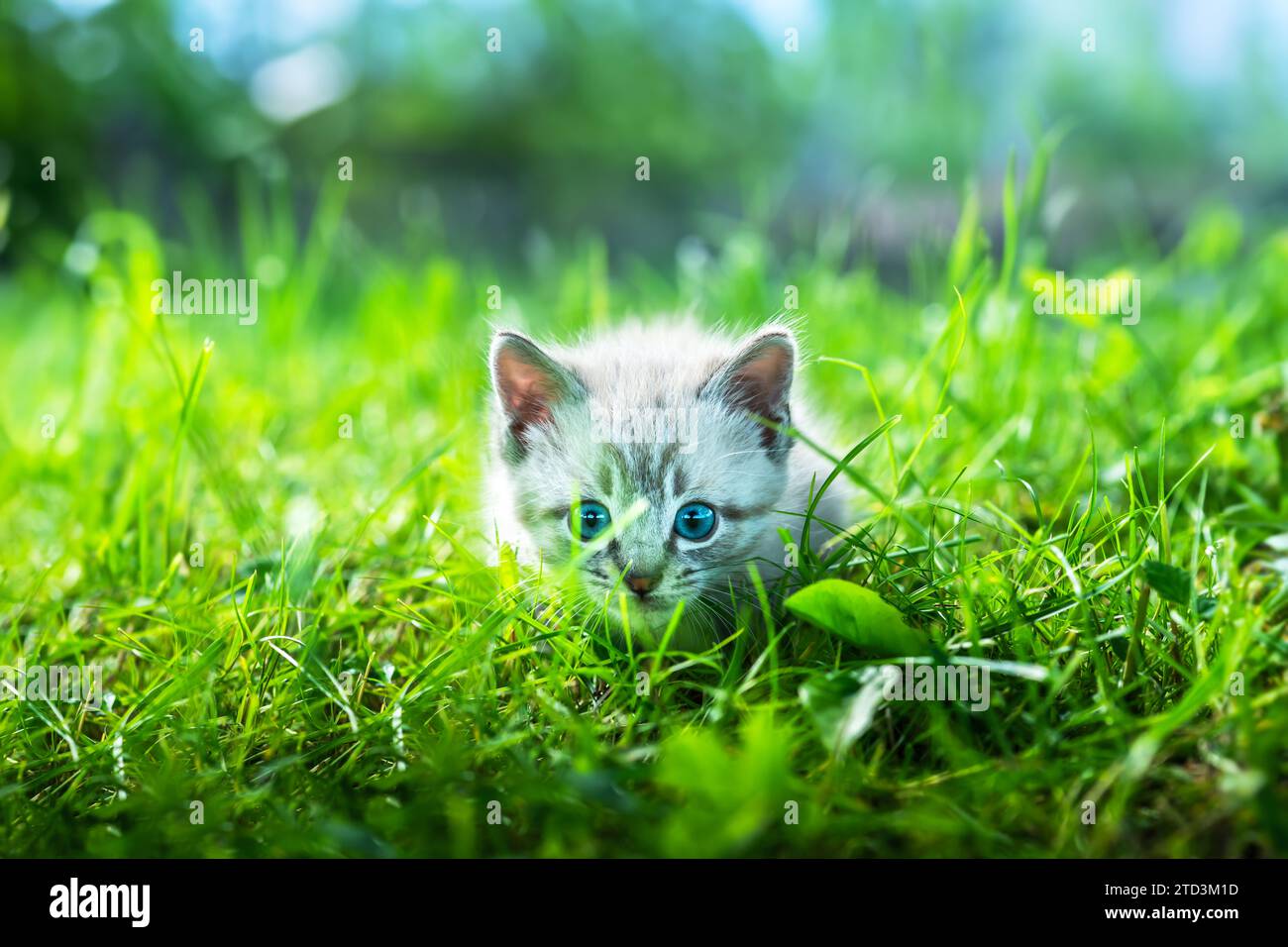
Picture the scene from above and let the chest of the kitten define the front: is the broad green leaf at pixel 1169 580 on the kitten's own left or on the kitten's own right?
on the kitten's own left

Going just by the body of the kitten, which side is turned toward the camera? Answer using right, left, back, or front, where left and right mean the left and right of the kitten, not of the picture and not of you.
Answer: front

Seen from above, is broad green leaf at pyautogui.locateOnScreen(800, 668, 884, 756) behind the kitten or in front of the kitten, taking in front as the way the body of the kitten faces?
in front

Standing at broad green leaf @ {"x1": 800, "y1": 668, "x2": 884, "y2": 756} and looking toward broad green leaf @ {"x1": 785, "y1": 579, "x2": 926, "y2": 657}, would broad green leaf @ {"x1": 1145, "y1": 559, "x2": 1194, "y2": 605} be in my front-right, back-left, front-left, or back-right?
front-right

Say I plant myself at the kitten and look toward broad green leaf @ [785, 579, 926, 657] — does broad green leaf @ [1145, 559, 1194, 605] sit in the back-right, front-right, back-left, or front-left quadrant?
front-left
